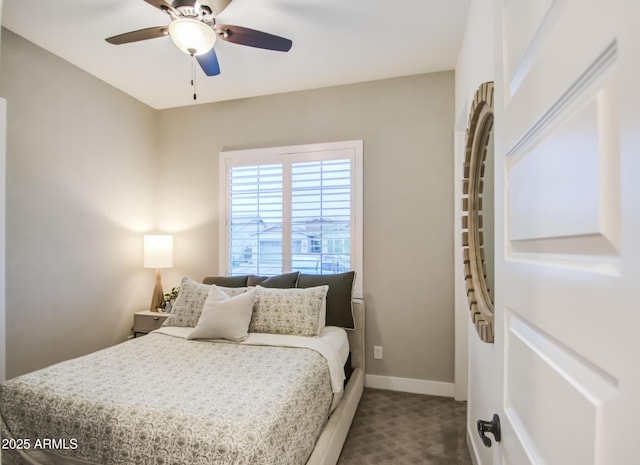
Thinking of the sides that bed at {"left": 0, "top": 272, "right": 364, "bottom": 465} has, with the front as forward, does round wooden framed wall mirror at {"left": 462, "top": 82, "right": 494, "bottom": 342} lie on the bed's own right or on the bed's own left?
on the bed's own left

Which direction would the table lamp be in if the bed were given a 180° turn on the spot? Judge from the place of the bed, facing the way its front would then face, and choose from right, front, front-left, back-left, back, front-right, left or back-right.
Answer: front-left

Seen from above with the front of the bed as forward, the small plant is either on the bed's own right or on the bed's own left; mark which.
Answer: on the bed's own right

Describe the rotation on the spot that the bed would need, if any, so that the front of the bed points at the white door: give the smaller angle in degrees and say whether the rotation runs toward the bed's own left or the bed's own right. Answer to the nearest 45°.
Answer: approximately 45° to the bed's own left

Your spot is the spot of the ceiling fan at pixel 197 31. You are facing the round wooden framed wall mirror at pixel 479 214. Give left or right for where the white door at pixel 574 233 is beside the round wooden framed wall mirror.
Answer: right

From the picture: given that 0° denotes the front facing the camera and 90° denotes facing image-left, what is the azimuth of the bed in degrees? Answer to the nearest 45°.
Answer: approximately 45°
